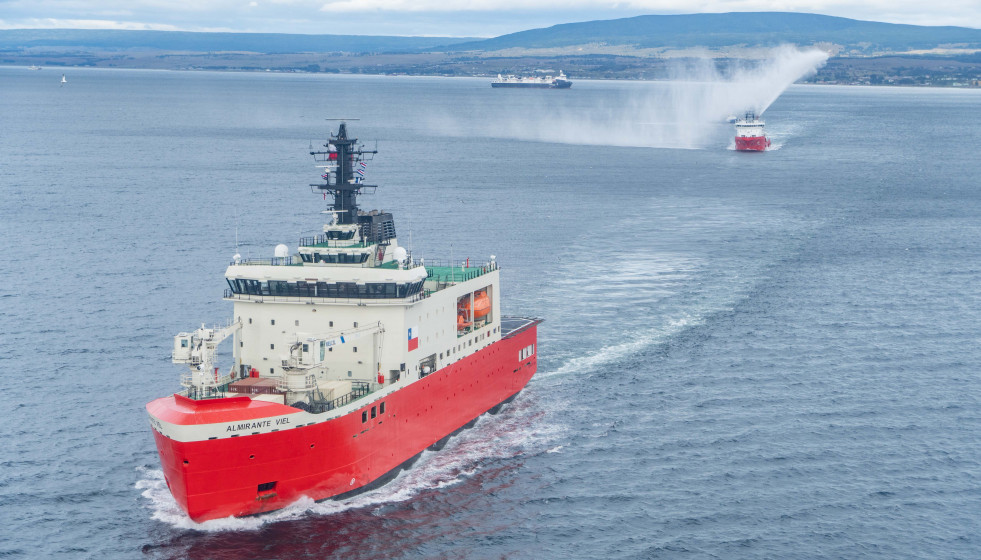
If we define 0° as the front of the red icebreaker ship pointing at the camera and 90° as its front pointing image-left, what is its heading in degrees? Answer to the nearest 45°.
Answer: approximately 45°
